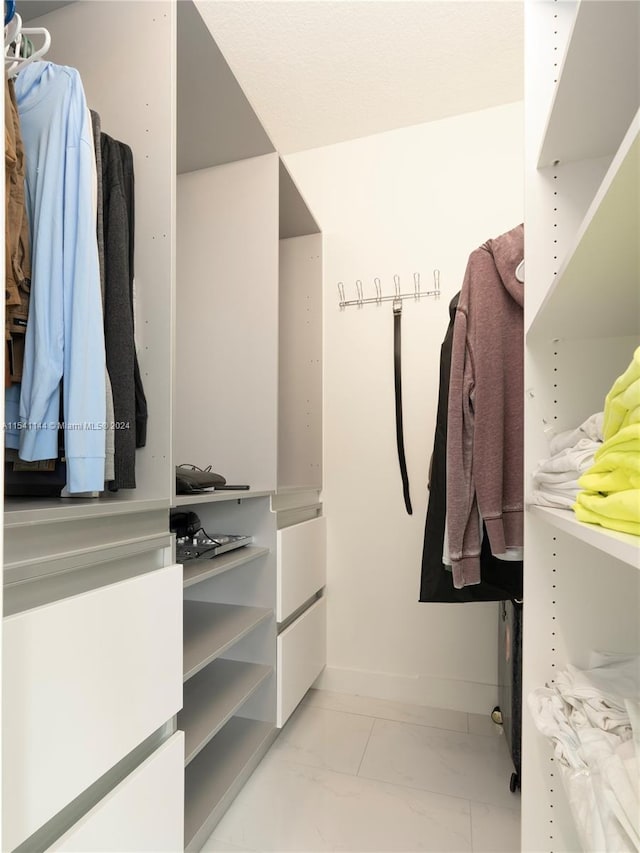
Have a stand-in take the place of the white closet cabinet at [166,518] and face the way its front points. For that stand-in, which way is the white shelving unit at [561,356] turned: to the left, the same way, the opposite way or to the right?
the opposite way

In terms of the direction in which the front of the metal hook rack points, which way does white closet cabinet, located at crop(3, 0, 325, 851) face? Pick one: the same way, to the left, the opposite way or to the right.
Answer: to the left

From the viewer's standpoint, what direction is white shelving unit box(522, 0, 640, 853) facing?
to the viewer's left

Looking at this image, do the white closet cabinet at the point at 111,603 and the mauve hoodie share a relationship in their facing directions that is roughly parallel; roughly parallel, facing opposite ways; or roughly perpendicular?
roughly perpendicular

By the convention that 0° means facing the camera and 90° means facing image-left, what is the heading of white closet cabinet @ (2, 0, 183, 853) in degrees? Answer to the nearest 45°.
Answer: approximately 315°

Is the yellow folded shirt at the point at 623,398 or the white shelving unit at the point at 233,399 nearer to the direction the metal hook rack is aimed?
the yellow folded shirt

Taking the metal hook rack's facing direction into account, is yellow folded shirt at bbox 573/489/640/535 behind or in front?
in front

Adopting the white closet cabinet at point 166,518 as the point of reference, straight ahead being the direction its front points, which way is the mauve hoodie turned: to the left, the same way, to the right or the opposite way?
to the right

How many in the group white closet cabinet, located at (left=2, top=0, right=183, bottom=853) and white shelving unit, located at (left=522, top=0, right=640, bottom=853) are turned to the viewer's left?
1

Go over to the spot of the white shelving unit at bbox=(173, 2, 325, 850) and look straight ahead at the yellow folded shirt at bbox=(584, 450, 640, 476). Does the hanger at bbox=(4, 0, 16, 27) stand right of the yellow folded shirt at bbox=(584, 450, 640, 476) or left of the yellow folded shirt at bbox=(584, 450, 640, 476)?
right

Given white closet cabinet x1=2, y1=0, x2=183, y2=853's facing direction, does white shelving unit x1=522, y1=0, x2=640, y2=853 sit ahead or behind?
ahead
